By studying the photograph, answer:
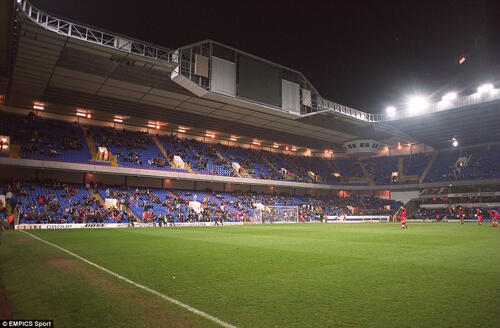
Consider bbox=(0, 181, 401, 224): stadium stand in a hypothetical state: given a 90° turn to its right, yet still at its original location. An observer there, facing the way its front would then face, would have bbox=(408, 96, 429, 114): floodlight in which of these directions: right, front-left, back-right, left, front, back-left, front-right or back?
back-left

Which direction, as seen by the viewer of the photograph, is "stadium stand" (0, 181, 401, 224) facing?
facing the viewer and to the right of the viewer
